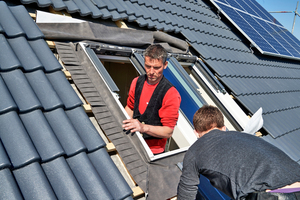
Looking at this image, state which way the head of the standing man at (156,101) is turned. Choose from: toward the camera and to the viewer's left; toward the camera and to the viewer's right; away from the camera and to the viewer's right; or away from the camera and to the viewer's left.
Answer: toward the camera and to the viewer's left

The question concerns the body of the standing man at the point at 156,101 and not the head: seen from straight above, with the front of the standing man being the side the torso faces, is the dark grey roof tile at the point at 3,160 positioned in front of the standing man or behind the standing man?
in front

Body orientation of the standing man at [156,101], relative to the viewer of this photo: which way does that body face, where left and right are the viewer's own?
facing the viewer and to the left of the viewer

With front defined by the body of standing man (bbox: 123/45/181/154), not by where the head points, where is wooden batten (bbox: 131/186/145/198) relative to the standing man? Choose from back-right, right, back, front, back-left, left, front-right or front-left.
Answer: front

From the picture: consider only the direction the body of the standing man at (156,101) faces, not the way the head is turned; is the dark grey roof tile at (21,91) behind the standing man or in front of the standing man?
in front
